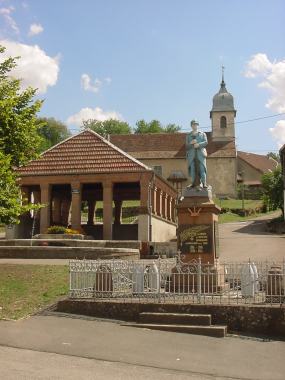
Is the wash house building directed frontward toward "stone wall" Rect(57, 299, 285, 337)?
yes

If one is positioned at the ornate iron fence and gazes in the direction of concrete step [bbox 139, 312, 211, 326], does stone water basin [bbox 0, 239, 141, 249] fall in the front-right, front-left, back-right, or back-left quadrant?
back-right

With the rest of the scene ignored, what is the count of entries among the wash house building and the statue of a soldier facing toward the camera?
2

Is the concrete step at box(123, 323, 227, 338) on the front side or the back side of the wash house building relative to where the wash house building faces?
on the front side

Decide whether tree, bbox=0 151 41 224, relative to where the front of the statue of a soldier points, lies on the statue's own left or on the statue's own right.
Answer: on the statue's own right

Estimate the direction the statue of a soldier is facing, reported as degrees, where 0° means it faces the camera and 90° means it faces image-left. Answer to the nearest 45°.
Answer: approximately 0°

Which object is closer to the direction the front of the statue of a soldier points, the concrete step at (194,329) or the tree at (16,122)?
the concrete step

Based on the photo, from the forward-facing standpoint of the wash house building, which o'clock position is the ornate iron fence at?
The ornate iron fence is roughly at 12 o'clock from the wash house building.
